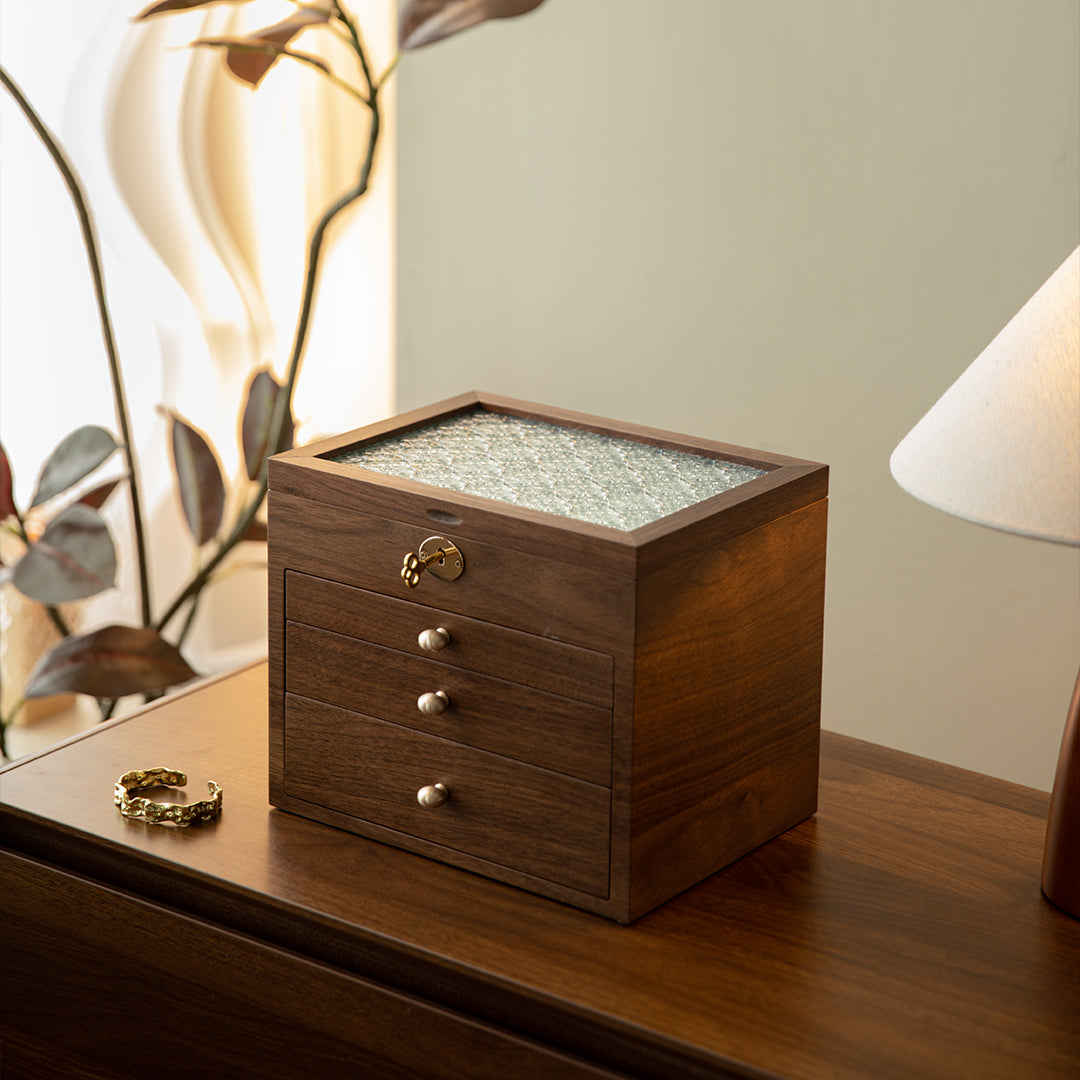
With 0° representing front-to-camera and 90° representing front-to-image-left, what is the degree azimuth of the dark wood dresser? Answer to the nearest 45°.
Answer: approximately 45°

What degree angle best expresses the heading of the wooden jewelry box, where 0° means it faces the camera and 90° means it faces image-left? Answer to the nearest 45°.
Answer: approximately 45°
